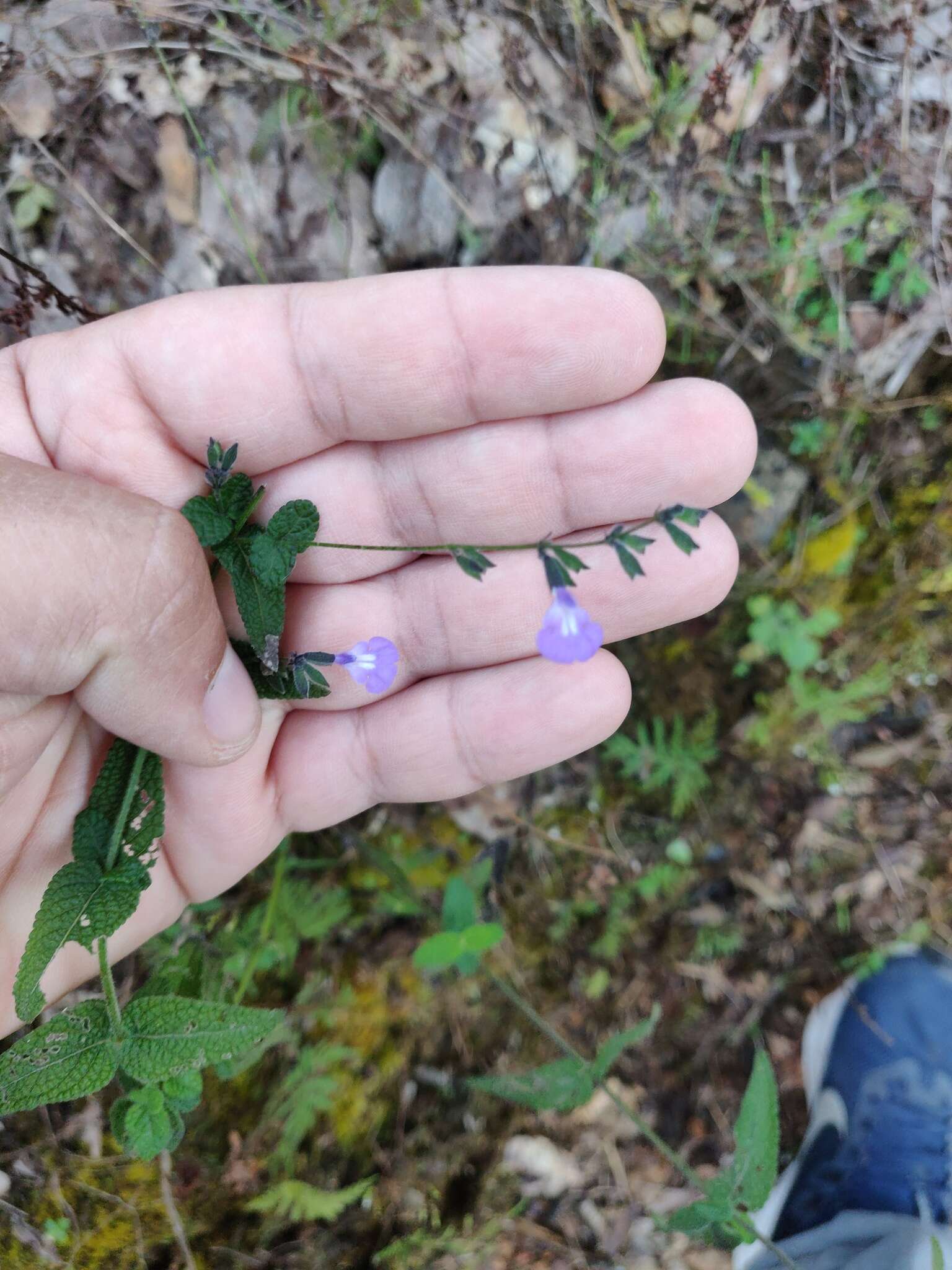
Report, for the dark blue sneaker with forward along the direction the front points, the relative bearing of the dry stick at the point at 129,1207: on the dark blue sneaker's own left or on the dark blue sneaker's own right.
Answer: on the dark blue sneaker's own left

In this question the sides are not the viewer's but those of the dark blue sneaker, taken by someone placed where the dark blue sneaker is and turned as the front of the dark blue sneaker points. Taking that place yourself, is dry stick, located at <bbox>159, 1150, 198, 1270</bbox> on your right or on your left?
on your left

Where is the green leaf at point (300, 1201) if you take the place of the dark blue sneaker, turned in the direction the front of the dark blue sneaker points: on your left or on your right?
on your left

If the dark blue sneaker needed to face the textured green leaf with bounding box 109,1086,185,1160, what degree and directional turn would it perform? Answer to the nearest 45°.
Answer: approximately 135° to its left

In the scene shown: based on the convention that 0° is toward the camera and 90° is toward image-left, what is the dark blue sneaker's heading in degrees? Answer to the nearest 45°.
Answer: approximately 180°
